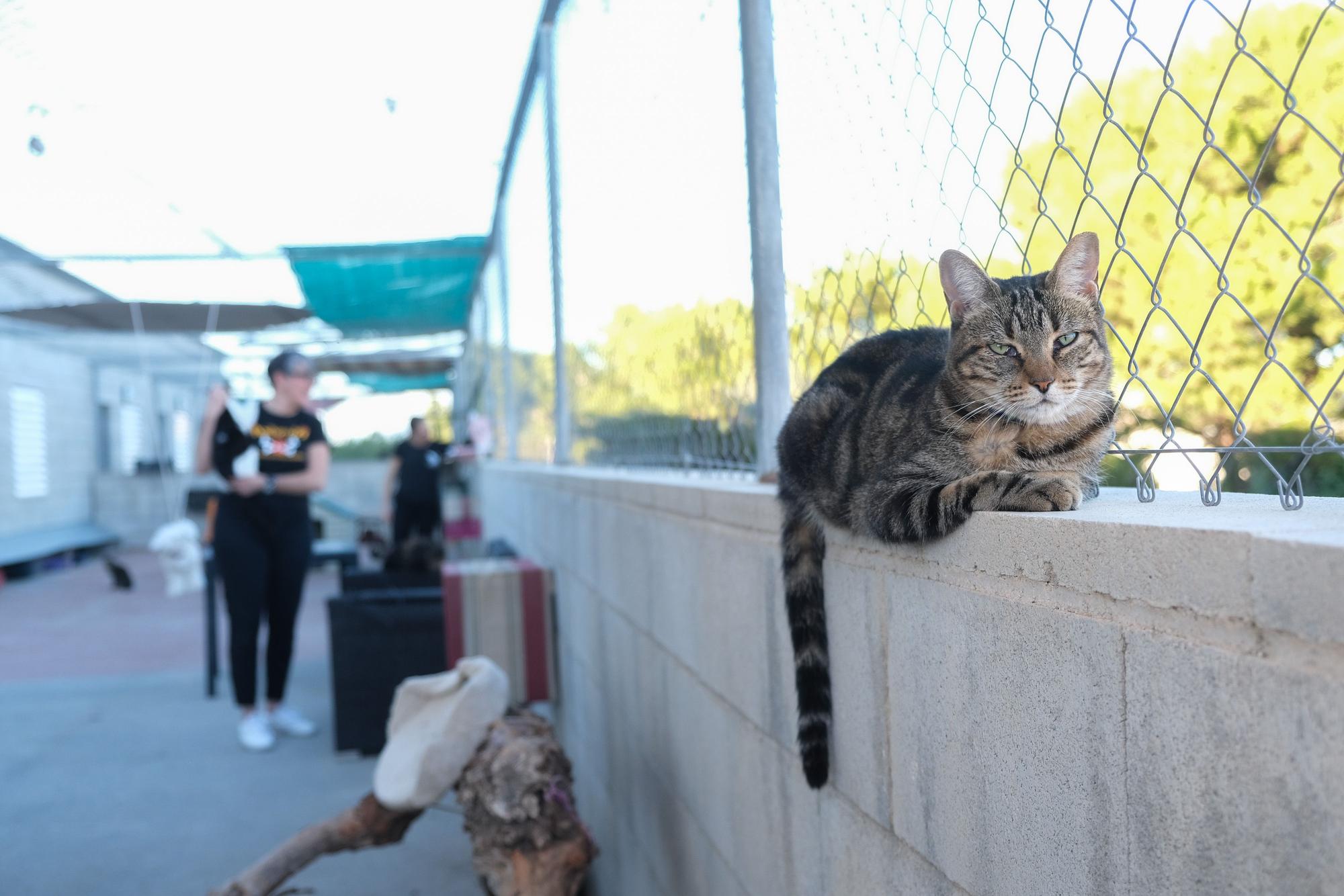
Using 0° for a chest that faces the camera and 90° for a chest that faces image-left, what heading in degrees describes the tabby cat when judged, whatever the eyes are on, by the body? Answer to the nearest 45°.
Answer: approximately 315°

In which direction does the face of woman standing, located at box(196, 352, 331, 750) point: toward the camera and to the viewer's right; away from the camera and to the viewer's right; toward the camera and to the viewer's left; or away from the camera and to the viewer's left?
toward the camera and to the viewer's right

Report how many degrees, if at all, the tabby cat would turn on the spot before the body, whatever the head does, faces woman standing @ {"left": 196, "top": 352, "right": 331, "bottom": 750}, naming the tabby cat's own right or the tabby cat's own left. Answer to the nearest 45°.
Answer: approximately 180°

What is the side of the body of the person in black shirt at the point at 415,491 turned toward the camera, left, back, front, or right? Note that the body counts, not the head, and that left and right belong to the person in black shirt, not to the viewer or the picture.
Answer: front

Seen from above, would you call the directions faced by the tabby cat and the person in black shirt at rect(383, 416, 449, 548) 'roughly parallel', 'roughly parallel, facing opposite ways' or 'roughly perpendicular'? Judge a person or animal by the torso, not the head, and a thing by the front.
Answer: roughly parallel

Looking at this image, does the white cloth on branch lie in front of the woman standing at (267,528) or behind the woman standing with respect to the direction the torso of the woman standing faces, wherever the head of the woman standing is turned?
in front

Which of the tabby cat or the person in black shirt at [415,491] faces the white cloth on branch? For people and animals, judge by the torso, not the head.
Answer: the person in black shirt

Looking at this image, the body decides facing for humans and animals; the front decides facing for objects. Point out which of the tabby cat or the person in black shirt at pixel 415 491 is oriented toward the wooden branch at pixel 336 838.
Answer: the person in black shirt

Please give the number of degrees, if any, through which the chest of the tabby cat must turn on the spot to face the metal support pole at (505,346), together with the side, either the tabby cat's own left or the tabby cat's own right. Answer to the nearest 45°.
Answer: approximately 180°

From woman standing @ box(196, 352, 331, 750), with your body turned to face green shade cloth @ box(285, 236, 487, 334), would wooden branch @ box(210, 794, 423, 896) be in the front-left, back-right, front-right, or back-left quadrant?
back-right

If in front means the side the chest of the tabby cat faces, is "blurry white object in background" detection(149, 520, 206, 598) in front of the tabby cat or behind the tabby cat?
behind

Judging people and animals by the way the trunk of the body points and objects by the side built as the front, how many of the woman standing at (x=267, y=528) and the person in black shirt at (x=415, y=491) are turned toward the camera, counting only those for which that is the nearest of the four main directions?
2
